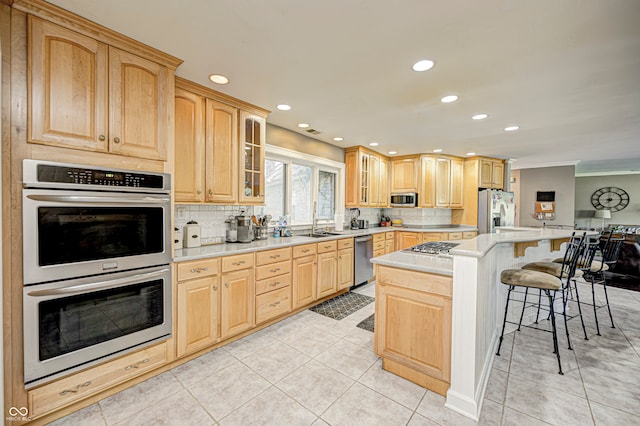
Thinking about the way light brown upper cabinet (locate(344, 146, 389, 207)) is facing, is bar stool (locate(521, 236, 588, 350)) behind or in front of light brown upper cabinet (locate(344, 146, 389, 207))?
in front

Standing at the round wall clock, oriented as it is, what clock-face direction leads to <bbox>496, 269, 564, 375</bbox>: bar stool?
The bar stool is roughly at 12 o'clock from the round wall clock.

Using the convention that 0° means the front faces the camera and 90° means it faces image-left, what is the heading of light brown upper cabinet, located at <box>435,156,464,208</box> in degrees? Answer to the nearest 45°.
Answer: approximately 0°

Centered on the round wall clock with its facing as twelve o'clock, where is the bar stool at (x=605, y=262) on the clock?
The bar stool is roughly at 12 o'clock from the round wall clock.

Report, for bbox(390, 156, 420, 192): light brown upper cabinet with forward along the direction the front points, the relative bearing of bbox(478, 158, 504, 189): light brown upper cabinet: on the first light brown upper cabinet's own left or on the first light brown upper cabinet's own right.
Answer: on the first light brown upper cabinet's own left

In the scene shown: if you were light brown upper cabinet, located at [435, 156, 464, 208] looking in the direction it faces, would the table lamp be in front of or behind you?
behind

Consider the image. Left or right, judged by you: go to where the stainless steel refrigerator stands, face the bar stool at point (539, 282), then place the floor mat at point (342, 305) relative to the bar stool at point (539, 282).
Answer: right

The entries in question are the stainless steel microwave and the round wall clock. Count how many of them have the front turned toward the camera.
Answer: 2

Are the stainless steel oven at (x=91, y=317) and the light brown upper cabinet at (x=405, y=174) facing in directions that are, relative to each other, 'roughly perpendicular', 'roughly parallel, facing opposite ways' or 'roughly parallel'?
roughly perpendicular

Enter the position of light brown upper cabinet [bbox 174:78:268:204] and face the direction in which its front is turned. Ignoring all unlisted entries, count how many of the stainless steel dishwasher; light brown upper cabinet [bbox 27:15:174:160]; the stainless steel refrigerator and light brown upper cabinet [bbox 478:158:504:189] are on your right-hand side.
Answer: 1
